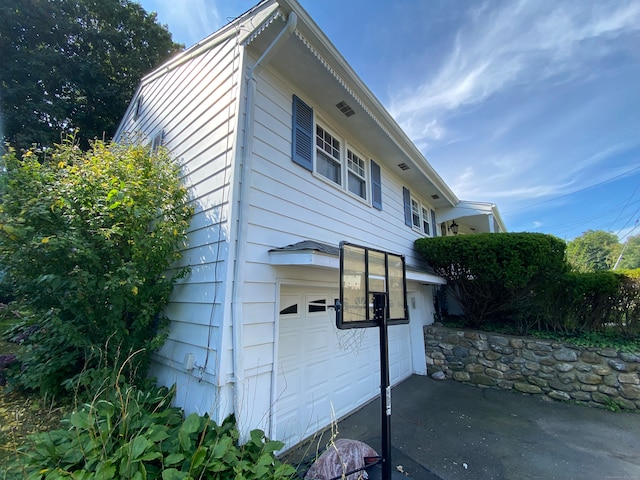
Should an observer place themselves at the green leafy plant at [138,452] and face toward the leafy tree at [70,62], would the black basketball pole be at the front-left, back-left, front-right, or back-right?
back-right

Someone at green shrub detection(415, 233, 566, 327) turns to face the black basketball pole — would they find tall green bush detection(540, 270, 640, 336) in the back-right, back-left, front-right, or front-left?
back-left

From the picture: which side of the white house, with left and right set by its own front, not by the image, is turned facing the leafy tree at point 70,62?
back

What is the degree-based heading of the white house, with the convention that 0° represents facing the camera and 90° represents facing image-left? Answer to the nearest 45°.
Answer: approximately 315°

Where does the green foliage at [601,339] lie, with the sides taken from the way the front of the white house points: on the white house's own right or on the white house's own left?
on the white house's own left

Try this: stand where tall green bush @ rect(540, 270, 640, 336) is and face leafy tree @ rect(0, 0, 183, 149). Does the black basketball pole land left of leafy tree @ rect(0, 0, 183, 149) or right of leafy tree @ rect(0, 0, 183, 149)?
left

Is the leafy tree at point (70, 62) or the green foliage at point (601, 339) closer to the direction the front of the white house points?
the green foliage

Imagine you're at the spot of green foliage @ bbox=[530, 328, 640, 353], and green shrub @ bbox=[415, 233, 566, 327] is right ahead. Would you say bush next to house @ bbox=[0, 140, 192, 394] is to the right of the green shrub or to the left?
left

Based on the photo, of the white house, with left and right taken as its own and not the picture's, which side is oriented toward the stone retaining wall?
front

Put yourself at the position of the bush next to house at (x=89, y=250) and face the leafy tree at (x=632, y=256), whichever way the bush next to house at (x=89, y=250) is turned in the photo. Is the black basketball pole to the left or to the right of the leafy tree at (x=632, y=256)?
right
